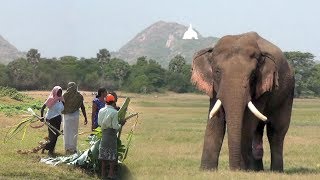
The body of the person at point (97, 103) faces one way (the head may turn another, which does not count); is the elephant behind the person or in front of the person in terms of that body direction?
in front

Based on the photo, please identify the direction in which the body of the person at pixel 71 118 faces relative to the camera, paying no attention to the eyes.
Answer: away from the camera

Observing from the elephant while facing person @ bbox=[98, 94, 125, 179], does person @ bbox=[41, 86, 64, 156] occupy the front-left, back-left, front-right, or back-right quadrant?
front-right

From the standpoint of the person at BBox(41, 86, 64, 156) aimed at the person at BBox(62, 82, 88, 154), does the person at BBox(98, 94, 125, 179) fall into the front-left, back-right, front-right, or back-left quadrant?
front-right

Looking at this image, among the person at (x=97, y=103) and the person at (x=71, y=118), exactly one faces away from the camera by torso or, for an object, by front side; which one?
the person at (x=71, y=118)
